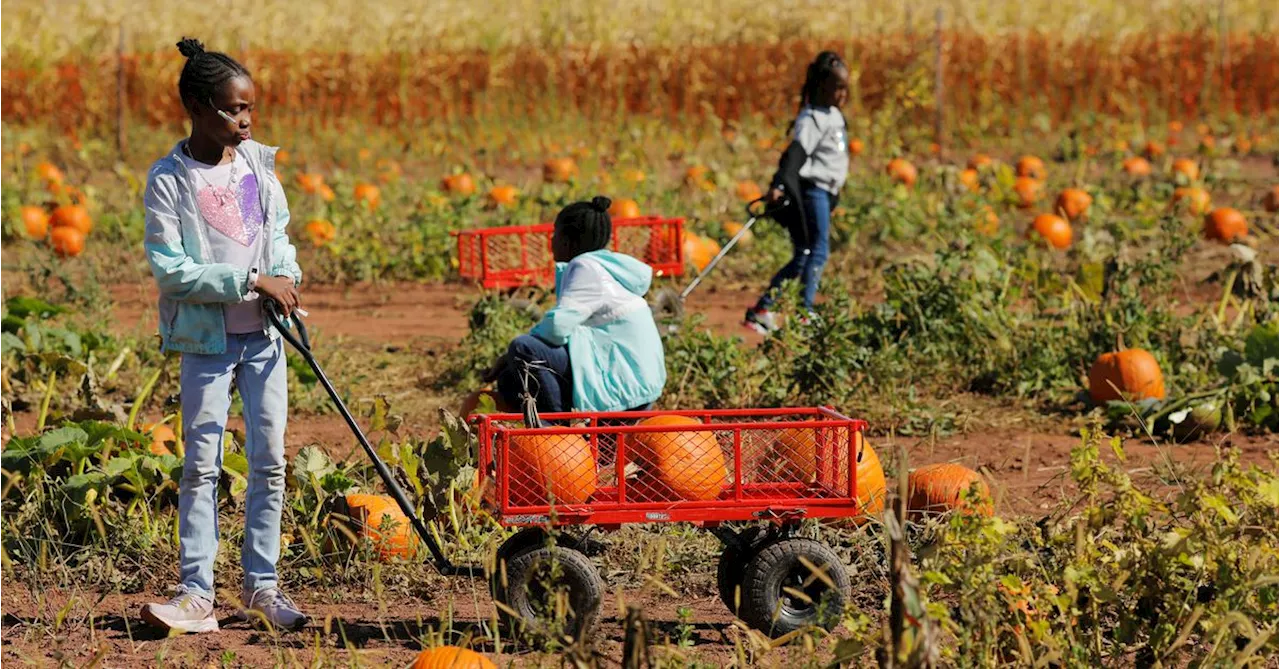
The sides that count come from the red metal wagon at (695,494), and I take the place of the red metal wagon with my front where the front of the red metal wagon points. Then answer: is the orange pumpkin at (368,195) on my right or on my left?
on my right

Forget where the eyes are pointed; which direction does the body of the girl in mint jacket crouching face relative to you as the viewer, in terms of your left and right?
facing away from the viewer and to the left of the viewer

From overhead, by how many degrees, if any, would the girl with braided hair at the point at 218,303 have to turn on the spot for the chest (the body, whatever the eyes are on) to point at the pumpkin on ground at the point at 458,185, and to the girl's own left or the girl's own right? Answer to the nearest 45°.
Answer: approximately 135° to the girl's own left

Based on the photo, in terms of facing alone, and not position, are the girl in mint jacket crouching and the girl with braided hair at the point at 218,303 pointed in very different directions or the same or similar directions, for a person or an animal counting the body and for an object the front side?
very different directions

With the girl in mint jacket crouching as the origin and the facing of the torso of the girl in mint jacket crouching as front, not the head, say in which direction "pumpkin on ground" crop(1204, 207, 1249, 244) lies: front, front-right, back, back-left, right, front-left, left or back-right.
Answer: right

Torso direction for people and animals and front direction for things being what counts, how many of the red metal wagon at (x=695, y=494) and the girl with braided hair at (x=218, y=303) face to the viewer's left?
1

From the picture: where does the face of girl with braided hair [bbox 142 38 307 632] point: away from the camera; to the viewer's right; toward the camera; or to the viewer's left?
to the viewer's right

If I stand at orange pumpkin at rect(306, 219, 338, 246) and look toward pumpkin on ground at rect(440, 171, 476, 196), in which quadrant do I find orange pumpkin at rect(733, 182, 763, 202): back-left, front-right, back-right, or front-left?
front-right

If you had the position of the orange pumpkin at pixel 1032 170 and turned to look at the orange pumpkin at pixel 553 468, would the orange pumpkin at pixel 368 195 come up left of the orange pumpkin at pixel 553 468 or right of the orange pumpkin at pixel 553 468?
right

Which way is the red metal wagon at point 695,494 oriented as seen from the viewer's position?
to the viewer's left

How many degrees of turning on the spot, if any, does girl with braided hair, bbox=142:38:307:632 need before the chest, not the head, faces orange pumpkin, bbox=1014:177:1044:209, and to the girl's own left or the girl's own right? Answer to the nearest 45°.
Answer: approximately 90° to the girl's own left

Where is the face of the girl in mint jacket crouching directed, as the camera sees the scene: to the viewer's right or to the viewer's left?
to the viewer's left

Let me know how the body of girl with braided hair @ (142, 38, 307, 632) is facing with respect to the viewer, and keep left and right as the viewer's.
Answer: facing the viewer and to the right of the viewer

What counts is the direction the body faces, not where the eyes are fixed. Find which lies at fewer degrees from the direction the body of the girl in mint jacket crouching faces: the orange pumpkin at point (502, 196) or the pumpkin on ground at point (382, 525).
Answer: the orange pumpkin

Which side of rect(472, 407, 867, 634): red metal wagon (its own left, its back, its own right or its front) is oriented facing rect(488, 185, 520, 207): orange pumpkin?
right
